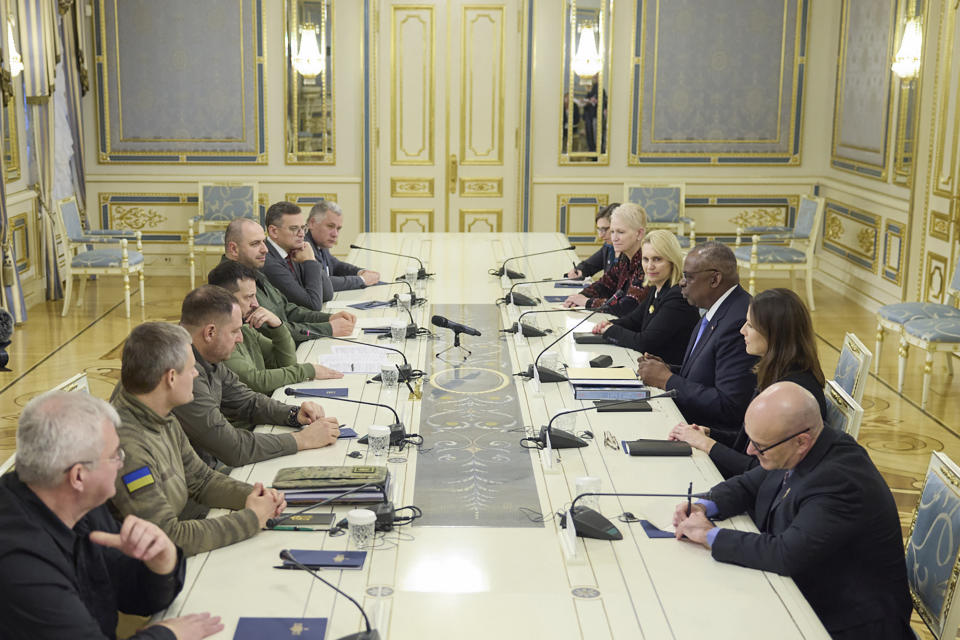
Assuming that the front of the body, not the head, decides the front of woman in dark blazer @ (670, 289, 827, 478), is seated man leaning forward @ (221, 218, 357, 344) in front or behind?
in front

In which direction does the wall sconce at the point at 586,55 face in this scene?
toward the camera

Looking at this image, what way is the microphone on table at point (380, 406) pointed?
to the viewer's left

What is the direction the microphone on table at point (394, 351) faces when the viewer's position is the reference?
facing to the left of the viewer

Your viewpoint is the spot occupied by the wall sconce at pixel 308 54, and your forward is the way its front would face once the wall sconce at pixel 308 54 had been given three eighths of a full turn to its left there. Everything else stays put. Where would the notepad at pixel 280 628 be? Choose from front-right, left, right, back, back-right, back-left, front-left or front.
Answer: back-right

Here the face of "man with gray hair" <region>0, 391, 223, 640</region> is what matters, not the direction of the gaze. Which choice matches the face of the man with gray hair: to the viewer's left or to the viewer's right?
to the viewer's right

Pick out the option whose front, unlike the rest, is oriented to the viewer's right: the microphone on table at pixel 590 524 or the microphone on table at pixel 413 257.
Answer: the microphone on table at pixel 590 524

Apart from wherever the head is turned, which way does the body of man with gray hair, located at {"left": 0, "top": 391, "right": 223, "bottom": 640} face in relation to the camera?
to the viewer's right

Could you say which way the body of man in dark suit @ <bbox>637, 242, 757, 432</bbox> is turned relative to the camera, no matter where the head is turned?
to the viewer's left

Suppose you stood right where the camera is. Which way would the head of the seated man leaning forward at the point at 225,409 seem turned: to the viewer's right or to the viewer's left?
to the viewer's right

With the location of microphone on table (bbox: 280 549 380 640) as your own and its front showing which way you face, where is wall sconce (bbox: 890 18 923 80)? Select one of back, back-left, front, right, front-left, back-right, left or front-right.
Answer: back-right

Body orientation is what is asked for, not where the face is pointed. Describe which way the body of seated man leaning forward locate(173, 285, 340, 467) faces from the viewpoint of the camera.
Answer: to the viewer's right

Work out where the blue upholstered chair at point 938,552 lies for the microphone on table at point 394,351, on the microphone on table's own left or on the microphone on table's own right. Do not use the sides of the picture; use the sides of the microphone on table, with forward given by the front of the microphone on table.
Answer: on the microphone on table's own left

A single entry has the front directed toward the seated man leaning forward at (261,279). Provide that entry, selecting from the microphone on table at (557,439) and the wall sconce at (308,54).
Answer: the wall sconce

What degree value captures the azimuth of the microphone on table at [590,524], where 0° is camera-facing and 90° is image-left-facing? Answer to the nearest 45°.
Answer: approximately 270°

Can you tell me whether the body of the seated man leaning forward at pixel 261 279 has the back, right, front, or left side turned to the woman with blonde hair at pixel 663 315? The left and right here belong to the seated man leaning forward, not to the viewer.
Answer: front

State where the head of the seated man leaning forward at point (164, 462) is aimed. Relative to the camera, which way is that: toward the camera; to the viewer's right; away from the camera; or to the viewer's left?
to the viewer's right

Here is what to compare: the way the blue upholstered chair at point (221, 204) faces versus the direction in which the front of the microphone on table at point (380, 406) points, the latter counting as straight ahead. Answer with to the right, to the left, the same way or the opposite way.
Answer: to the left

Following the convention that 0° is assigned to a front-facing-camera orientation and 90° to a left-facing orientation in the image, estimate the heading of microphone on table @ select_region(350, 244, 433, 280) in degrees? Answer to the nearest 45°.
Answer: approximately 90°

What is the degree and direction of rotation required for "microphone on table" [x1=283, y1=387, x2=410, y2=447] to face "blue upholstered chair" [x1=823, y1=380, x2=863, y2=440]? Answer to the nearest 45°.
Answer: approximately 180°

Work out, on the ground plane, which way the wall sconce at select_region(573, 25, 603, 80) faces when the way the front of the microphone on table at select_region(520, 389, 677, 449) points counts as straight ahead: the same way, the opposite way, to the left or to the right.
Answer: to the right
